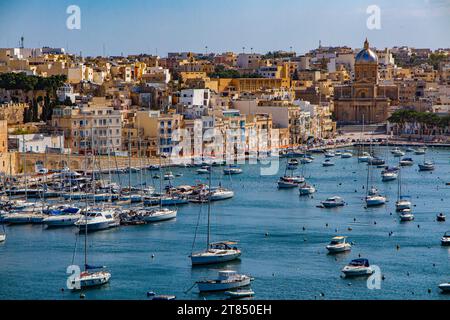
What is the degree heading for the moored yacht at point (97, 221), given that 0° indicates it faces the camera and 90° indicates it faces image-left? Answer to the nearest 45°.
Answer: approximately 45°

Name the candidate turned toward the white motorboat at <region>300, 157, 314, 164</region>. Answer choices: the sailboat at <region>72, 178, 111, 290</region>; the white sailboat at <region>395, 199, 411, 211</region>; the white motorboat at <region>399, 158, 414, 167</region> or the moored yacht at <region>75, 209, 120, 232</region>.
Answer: the white motorboat at <region>399, 158, 414, 167</region>

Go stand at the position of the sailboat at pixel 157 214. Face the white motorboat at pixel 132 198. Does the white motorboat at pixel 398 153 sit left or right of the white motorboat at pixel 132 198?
right

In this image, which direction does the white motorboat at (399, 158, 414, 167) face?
to the viewer's left

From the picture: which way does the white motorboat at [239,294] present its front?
to the viewer's left

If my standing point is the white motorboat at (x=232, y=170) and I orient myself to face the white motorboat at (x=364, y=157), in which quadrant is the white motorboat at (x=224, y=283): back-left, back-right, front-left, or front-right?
back-right
